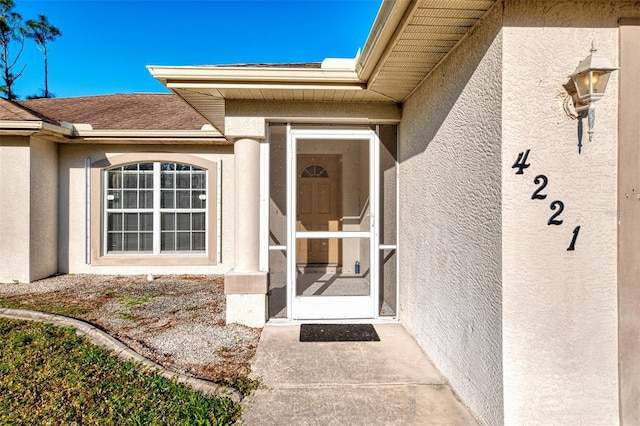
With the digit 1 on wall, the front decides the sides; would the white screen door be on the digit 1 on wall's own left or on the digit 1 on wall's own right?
on the digit 1 on wall's own right

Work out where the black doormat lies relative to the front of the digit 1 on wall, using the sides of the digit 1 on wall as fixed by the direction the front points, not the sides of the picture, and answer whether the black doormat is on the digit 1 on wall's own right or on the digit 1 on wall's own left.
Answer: on the digit 1 on wall's own right

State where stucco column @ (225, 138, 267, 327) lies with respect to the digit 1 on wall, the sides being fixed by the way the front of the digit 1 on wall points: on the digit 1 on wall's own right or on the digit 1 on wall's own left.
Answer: on the digit 1 on wall's own right

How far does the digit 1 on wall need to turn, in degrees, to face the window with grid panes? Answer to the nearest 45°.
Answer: approximately 90° to its right
